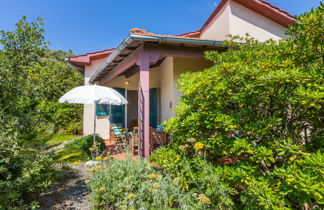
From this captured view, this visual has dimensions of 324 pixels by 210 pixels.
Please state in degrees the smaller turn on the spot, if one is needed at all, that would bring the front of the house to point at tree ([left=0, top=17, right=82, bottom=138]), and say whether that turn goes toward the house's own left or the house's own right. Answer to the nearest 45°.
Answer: approximately 45° to the house's own right

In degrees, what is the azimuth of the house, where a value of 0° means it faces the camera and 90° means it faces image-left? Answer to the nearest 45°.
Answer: approximately 45°
